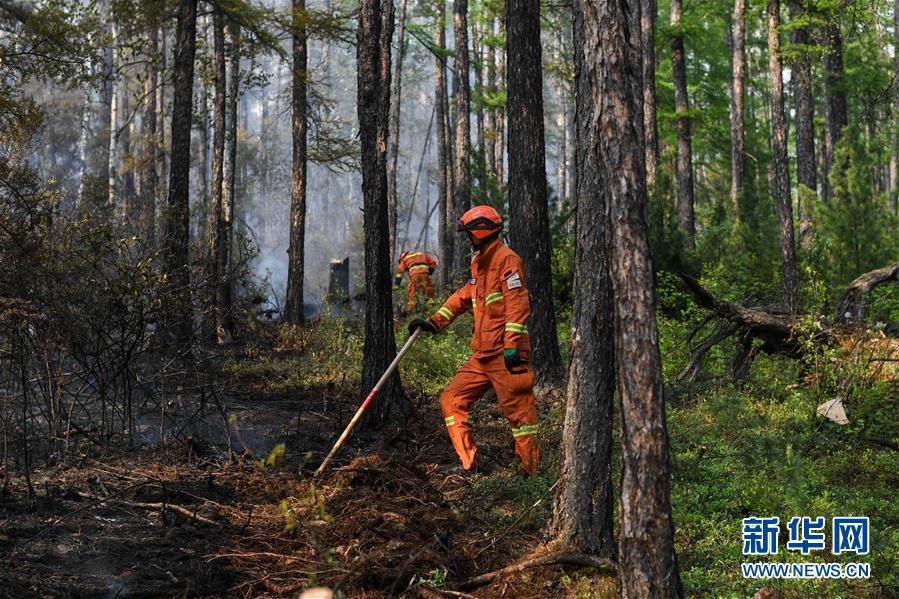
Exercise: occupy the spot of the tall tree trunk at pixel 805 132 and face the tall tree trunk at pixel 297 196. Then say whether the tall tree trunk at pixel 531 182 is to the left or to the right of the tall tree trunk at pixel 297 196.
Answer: left

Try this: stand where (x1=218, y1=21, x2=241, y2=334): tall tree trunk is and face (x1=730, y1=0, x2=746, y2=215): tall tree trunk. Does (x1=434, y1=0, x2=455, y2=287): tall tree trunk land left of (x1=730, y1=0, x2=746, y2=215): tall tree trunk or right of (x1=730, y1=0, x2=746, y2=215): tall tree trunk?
left

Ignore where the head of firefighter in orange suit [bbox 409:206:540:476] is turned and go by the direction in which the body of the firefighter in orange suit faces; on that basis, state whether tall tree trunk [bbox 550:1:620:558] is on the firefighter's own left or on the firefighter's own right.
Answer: on the firefighter's own left

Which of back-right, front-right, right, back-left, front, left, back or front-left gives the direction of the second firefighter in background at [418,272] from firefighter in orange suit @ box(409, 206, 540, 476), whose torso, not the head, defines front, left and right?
back-right

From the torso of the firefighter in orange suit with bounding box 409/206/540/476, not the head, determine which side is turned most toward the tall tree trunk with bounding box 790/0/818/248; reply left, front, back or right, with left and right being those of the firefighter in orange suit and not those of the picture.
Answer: back

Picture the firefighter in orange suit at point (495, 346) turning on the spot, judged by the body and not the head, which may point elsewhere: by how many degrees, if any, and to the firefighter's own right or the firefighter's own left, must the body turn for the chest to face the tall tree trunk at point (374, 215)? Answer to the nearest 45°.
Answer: approximately 90° to the firefighter's own right

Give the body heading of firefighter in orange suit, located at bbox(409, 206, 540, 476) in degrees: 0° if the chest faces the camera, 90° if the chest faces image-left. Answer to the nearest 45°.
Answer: approximately 45°

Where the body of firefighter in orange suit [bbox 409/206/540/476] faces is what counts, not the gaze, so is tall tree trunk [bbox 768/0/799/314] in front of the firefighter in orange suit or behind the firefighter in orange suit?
behind

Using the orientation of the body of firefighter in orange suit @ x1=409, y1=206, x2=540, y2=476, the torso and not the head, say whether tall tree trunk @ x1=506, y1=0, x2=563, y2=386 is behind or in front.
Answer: behind

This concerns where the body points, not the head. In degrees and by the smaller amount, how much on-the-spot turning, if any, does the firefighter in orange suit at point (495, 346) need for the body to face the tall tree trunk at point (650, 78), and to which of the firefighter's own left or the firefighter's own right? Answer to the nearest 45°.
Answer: approximately 135° to the firefighter's own right
